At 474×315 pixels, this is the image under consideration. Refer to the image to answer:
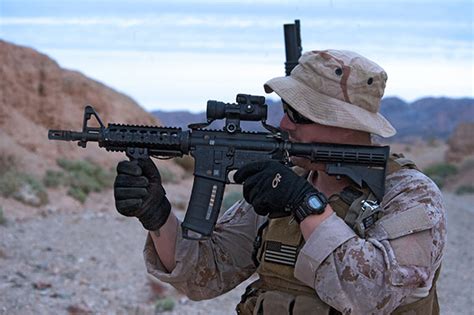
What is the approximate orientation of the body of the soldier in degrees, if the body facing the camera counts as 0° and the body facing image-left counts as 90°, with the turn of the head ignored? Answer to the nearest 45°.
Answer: approximately 45°

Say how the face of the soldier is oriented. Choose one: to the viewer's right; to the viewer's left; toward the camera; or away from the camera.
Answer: to the viewer's left

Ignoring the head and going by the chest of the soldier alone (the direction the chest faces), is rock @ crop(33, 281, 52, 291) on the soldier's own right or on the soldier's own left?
on the soldier's own right
